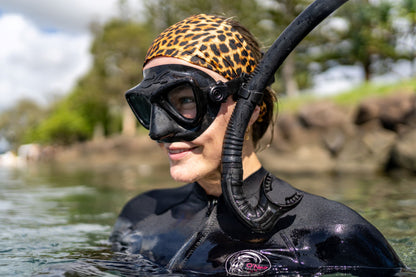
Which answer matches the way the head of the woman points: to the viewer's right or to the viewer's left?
to the viewer's left

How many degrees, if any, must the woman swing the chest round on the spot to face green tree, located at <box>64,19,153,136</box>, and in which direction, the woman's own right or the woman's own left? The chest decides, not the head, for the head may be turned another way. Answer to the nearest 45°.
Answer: approximately 135° to the woman's own right

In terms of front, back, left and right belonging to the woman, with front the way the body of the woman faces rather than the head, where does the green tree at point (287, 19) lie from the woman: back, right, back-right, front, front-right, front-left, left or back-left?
back-right

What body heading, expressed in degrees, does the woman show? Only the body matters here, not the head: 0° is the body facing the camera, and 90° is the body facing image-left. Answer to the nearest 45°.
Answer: approximately 45°
